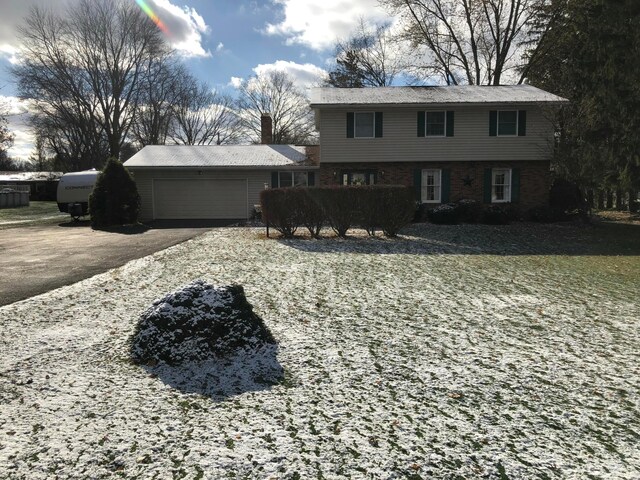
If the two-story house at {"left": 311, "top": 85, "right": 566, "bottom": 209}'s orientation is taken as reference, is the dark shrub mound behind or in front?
in front

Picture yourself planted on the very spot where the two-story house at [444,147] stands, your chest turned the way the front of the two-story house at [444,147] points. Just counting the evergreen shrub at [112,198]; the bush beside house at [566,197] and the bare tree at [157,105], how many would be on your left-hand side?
1

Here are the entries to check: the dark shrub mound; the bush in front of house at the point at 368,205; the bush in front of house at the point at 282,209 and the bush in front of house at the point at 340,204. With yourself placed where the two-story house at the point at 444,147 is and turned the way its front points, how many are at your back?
0

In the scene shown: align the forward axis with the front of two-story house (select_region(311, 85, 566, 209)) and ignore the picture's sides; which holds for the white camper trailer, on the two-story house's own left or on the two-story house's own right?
on the two-story house's own right

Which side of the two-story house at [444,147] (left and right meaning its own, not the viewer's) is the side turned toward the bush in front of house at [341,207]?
front

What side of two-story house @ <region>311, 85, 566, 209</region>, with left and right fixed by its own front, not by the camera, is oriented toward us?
front

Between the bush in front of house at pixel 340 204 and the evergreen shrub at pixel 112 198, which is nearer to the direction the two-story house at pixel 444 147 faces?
the bush in front of house

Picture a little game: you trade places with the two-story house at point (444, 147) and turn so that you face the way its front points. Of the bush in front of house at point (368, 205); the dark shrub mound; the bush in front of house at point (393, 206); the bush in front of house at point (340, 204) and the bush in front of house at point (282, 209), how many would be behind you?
0

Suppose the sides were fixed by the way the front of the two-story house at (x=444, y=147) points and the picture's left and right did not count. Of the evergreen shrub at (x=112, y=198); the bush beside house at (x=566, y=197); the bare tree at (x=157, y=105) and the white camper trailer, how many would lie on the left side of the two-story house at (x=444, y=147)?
1

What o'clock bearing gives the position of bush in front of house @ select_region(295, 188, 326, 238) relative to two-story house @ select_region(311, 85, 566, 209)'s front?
The bush in front of house is roughly at 1 o'clock from the two-story house.

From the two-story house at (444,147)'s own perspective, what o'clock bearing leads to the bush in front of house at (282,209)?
The bush in front of house is roughly at 1 o'clock from the two-story house.

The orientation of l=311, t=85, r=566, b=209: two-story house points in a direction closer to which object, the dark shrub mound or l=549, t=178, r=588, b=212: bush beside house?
the dark shrub mound

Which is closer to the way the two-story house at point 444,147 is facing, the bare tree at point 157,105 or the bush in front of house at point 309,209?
the bush in front of house

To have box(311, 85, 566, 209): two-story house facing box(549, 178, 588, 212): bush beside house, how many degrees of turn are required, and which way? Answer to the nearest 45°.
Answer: approximately 90° to its left

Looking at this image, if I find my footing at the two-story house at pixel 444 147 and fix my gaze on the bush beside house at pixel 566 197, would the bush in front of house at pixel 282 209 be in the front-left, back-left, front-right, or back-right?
back-right

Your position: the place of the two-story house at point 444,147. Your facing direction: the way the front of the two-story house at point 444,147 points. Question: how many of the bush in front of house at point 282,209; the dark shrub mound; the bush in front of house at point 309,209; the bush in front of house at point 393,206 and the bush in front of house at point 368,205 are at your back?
0
